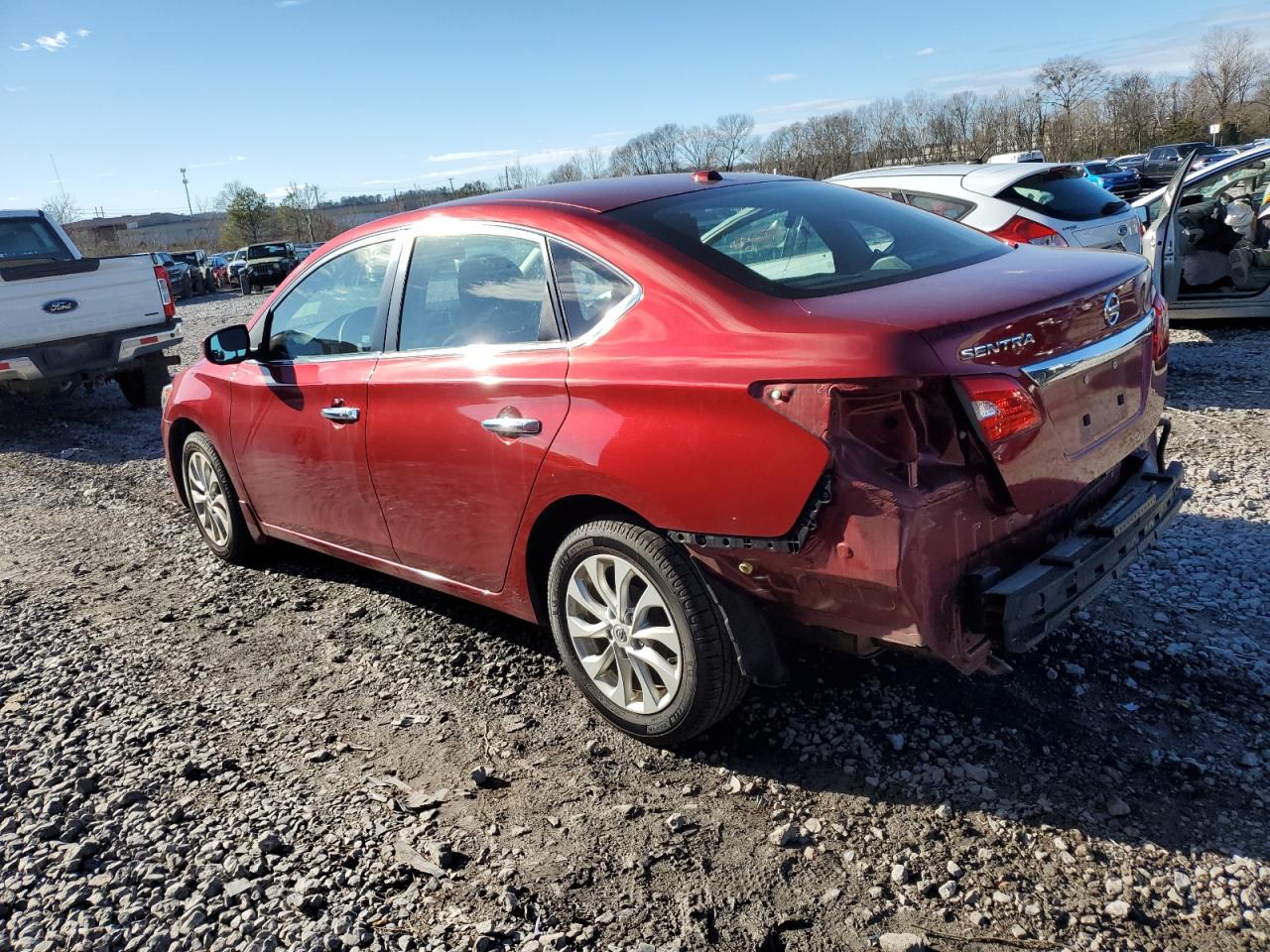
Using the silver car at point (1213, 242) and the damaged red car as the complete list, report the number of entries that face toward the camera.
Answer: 0

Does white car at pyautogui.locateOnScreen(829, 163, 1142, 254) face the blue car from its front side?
no

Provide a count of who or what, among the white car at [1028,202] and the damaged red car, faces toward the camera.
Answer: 0

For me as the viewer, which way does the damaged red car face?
facing away from the viewer and to the left of the viewer

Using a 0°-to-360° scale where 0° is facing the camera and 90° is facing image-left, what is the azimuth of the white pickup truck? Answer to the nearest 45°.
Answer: approximately 135°

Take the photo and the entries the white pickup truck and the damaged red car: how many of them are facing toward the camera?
0

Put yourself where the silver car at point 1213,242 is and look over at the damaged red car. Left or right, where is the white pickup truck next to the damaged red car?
right

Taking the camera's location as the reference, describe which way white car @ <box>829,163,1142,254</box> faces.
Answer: facing away from the viewer and to the left of the viewer

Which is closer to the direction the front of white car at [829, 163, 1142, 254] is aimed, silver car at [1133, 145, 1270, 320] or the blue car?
the blue car

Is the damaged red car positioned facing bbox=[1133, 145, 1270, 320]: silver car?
no

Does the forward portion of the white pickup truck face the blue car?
no
